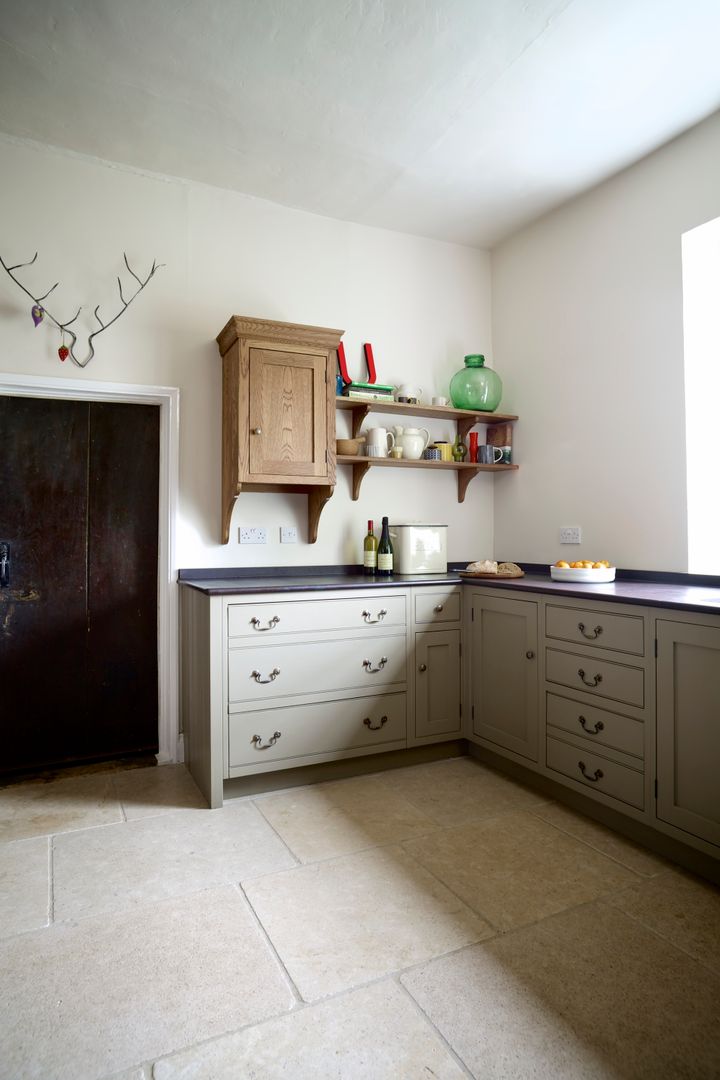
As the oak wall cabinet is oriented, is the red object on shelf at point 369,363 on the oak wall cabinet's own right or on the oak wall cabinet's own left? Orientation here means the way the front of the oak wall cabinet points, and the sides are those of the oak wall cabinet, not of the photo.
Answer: on the oak wall cabinet's own left

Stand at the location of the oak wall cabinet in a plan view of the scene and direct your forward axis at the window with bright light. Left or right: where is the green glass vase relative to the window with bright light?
left

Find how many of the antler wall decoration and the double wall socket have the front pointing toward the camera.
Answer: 2

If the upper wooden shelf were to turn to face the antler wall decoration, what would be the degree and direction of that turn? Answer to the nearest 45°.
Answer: approximately 90° to its right

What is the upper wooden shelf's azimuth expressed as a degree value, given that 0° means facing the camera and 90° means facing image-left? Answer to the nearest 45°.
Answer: approximately 315°

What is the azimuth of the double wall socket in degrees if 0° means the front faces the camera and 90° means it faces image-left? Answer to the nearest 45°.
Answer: approximately 0°

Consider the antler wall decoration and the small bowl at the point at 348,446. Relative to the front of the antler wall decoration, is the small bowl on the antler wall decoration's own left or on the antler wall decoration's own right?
on the antler wall decoration's own left

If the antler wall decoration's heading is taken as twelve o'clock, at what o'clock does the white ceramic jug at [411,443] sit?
The white ceramic jug is roughly at 9 o'clock from the antler wall decoration.

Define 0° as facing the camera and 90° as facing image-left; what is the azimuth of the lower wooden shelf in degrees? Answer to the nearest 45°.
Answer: approximately 315°
